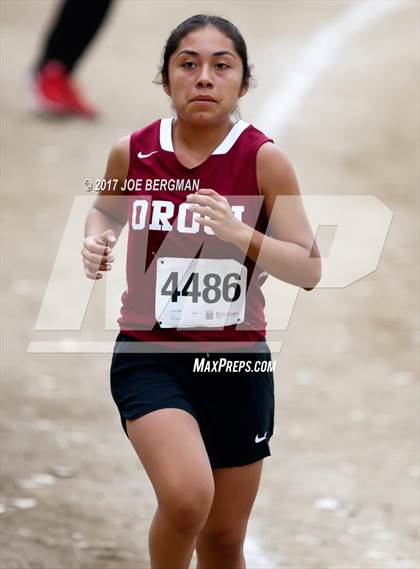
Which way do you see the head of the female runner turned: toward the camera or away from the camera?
toward the camera

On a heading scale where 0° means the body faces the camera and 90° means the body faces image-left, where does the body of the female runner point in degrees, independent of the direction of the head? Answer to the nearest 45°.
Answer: approximately 0°
